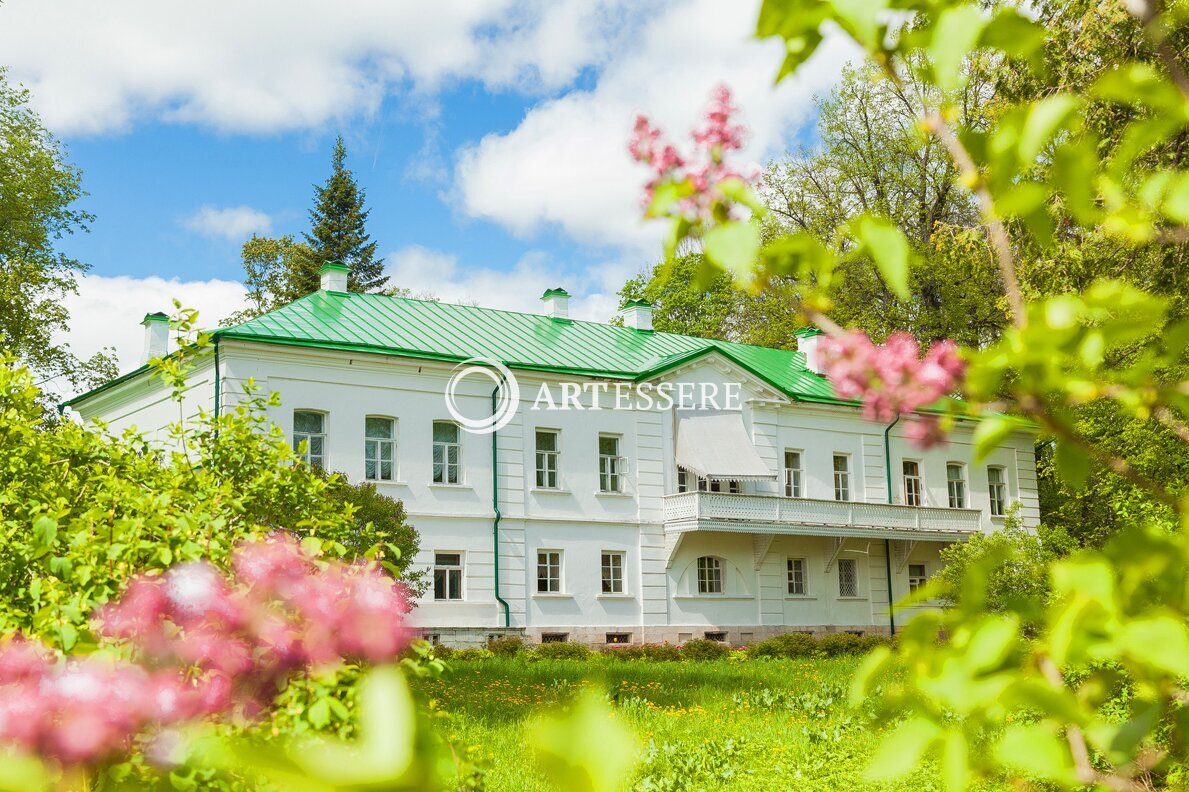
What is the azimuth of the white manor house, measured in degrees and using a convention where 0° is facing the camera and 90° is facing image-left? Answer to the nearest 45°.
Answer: approximately 315°
